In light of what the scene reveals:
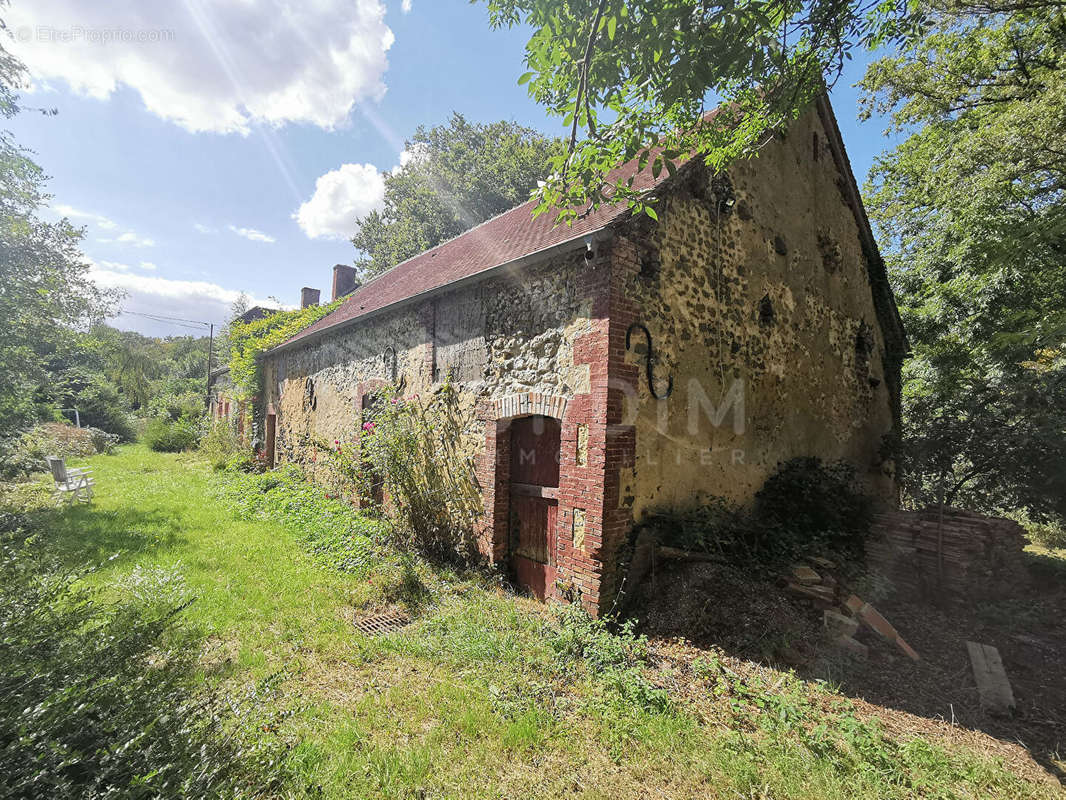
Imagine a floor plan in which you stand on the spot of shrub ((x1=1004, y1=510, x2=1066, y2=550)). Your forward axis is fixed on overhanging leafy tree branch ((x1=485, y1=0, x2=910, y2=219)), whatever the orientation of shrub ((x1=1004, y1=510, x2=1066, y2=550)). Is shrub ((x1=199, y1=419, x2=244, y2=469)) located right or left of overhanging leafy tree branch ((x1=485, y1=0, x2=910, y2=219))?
right

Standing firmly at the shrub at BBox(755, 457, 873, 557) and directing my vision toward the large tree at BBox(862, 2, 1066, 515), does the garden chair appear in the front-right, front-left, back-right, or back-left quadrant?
back-left

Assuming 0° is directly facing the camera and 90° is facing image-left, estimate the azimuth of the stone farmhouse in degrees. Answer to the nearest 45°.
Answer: approximately 45°
